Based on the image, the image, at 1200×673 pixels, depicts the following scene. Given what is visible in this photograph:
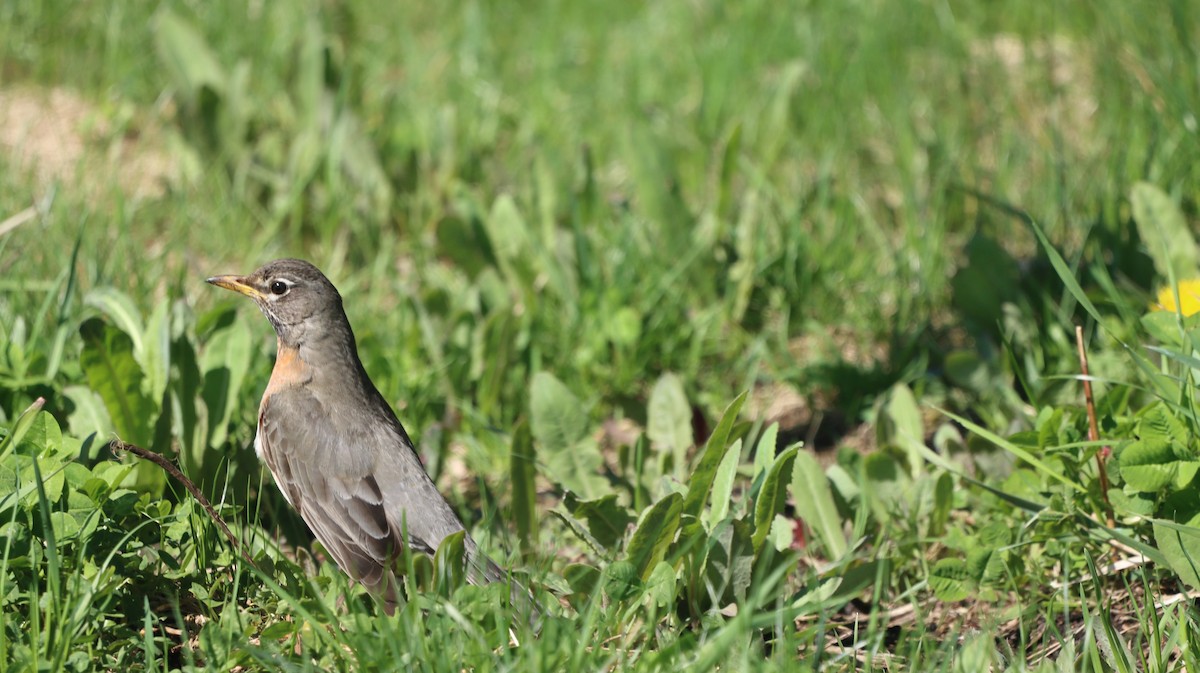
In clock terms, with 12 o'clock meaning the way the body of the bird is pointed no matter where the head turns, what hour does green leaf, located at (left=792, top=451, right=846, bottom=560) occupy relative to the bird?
The green leaf is roughly at 5 o'clock from the bird.

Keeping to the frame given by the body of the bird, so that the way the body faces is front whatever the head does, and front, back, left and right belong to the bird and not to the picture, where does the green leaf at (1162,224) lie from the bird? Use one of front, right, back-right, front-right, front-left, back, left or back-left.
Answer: back-right

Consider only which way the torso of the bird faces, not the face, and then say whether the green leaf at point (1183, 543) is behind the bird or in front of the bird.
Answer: behind

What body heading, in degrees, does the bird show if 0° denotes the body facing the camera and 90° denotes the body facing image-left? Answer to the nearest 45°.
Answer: approximately 135°

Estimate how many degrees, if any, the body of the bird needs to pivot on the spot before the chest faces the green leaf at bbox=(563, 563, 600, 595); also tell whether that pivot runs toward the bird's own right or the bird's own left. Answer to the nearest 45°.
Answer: approximately 180°

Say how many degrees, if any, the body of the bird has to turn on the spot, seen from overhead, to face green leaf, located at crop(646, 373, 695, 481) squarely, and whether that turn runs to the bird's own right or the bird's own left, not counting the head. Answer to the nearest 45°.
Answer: approximately 135° to the bird's own right

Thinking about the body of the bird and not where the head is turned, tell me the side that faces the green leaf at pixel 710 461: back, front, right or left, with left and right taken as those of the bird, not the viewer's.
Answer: back

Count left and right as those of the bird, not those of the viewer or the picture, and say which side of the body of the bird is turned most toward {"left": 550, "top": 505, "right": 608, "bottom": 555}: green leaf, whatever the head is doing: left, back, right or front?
back

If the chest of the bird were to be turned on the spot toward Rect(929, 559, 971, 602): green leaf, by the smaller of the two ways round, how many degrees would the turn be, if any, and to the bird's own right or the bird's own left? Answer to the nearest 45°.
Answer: approximately 180°

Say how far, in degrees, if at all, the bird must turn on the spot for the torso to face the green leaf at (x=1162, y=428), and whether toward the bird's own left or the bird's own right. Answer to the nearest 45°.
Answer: approximately 180°

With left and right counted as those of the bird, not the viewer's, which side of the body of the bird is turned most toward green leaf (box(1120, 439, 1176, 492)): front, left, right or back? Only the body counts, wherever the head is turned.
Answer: back

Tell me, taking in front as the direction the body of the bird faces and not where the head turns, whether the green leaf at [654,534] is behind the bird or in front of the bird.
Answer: behind

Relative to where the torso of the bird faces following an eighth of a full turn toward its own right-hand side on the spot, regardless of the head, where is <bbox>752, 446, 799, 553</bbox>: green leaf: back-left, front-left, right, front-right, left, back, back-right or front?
back-right
